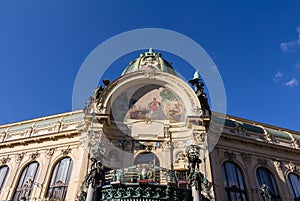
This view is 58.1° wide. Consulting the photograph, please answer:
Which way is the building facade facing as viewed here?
toward the camera
